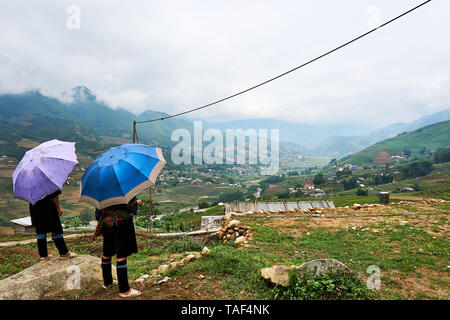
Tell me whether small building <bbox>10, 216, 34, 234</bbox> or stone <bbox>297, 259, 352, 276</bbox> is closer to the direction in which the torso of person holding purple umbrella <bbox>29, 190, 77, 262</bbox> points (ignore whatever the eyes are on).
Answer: the small building

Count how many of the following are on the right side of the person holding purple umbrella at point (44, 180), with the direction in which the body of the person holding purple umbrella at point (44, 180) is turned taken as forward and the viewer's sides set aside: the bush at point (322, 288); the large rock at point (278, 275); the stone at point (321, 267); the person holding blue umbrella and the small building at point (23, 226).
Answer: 4

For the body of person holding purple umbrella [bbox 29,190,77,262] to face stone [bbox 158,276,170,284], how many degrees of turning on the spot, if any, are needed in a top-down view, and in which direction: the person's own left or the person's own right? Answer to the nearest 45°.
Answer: approximately 90° to the person's own right

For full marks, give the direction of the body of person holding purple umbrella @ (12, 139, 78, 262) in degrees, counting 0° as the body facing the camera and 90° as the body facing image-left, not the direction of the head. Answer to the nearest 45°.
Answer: approximately 225°

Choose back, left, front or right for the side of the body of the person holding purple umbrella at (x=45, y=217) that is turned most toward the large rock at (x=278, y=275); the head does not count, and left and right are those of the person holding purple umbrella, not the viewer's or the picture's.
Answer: right

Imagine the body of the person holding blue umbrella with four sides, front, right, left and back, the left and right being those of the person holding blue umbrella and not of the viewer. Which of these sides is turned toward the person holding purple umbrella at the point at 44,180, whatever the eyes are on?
left

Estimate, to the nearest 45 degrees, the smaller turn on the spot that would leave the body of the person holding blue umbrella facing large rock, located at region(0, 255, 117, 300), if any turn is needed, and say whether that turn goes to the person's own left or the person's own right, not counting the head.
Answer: approximately 90° to the person's own left

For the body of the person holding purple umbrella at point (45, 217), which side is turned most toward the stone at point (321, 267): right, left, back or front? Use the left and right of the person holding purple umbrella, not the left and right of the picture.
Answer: right
